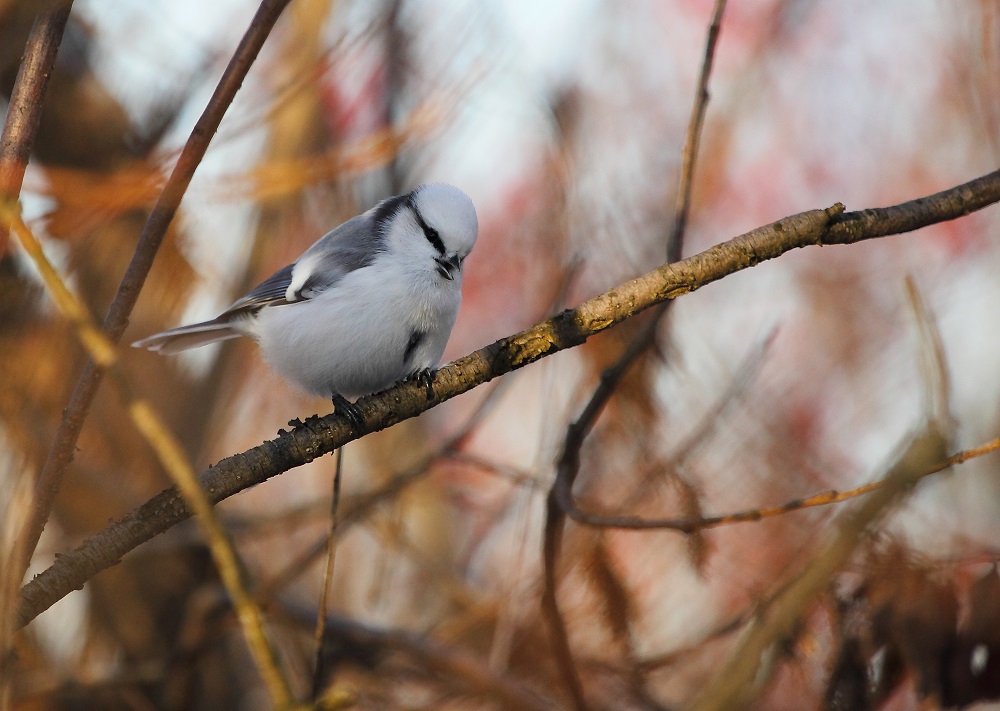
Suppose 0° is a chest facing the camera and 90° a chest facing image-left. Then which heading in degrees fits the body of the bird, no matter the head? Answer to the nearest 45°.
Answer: approximately 315°

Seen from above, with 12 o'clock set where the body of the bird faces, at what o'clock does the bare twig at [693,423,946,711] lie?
The bare twig is roughly at 1 o'clock from the bird.

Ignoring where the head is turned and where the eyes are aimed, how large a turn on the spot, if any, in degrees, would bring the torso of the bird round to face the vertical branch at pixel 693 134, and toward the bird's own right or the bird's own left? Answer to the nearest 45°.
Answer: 0° — it already faces it

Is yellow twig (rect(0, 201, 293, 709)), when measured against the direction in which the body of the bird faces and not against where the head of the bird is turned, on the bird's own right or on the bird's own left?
on the bird's own right
